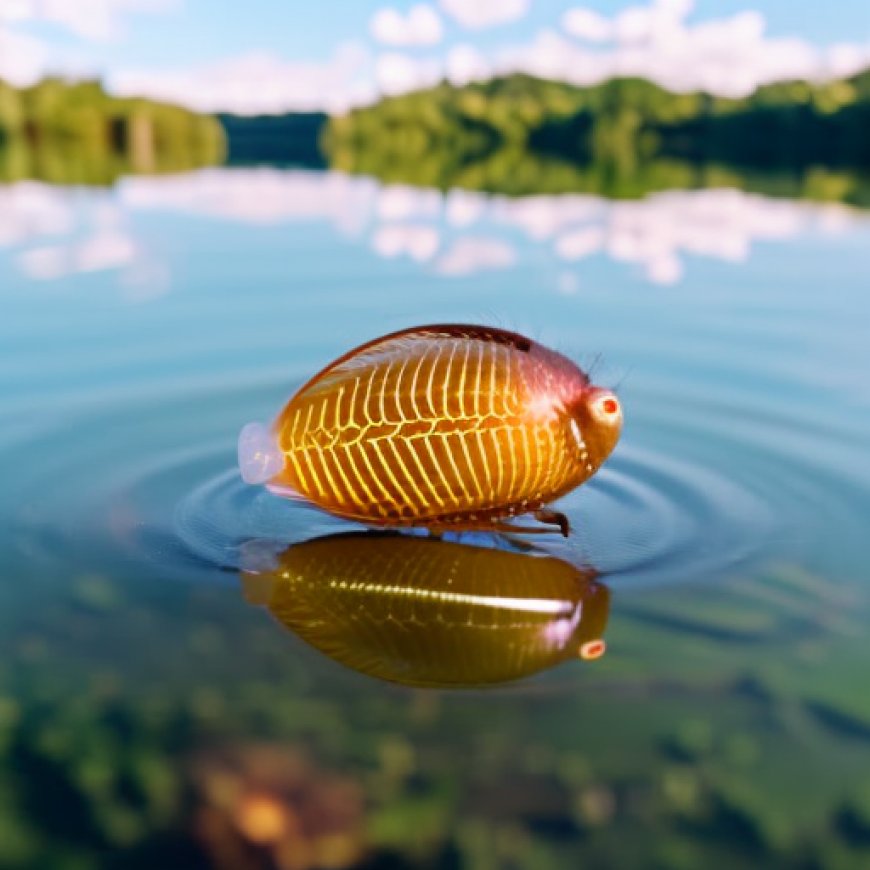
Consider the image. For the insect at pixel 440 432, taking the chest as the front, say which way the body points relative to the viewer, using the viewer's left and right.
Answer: facing to the right of the viewer
